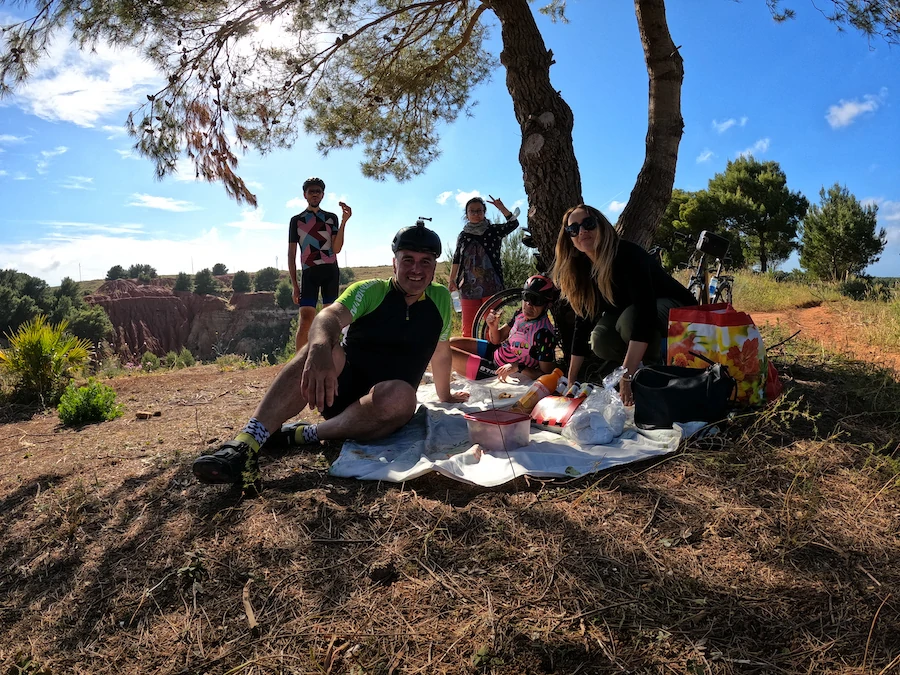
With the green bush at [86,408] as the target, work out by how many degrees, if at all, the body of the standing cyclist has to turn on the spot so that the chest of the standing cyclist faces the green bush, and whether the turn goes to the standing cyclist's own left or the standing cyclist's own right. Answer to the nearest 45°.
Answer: approximately 90° to the standing cyclist's own right

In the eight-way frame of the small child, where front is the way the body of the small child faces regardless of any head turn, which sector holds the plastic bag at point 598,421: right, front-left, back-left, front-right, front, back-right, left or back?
front-left

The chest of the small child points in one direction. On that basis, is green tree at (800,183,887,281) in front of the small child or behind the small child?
behind

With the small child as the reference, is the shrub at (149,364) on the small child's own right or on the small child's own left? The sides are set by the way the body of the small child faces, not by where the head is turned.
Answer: on the small child's own right

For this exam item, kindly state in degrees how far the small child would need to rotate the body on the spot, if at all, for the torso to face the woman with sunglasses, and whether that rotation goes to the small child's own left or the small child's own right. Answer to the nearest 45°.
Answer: approximately 90° to the small child's own left

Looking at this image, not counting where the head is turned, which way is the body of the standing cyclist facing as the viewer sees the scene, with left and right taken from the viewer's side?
facing the viewer

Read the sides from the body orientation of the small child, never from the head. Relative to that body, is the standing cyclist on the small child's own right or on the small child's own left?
on the small child's own right

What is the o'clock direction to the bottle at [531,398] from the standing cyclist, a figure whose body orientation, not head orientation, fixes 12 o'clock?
The bottle is roughly at 11 o'clock from the standing cyclist.

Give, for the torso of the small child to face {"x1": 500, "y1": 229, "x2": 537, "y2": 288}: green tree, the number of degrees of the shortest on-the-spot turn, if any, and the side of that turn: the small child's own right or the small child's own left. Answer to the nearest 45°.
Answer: approximately 135° to the small child's own right

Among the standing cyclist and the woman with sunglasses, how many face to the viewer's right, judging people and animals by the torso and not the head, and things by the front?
0
